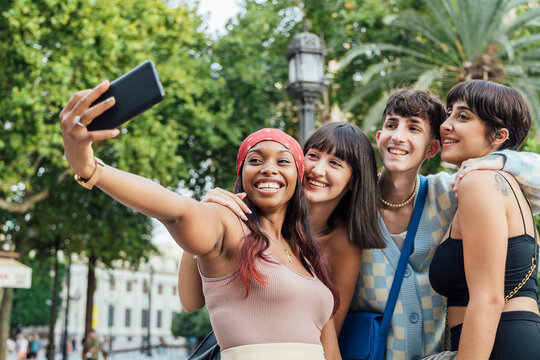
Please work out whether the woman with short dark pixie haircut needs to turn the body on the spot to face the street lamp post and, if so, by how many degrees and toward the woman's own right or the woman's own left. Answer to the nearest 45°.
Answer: approximately 90° to the woman's own right

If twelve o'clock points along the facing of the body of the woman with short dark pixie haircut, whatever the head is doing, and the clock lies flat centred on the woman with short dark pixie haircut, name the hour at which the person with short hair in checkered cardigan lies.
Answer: The person with short hair in checkered cardigan is roughly at 2 o'clock from the woman with short dark pixie haircut.

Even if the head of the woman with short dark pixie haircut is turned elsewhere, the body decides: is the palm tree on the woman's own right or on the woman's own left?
on the woman's own right
